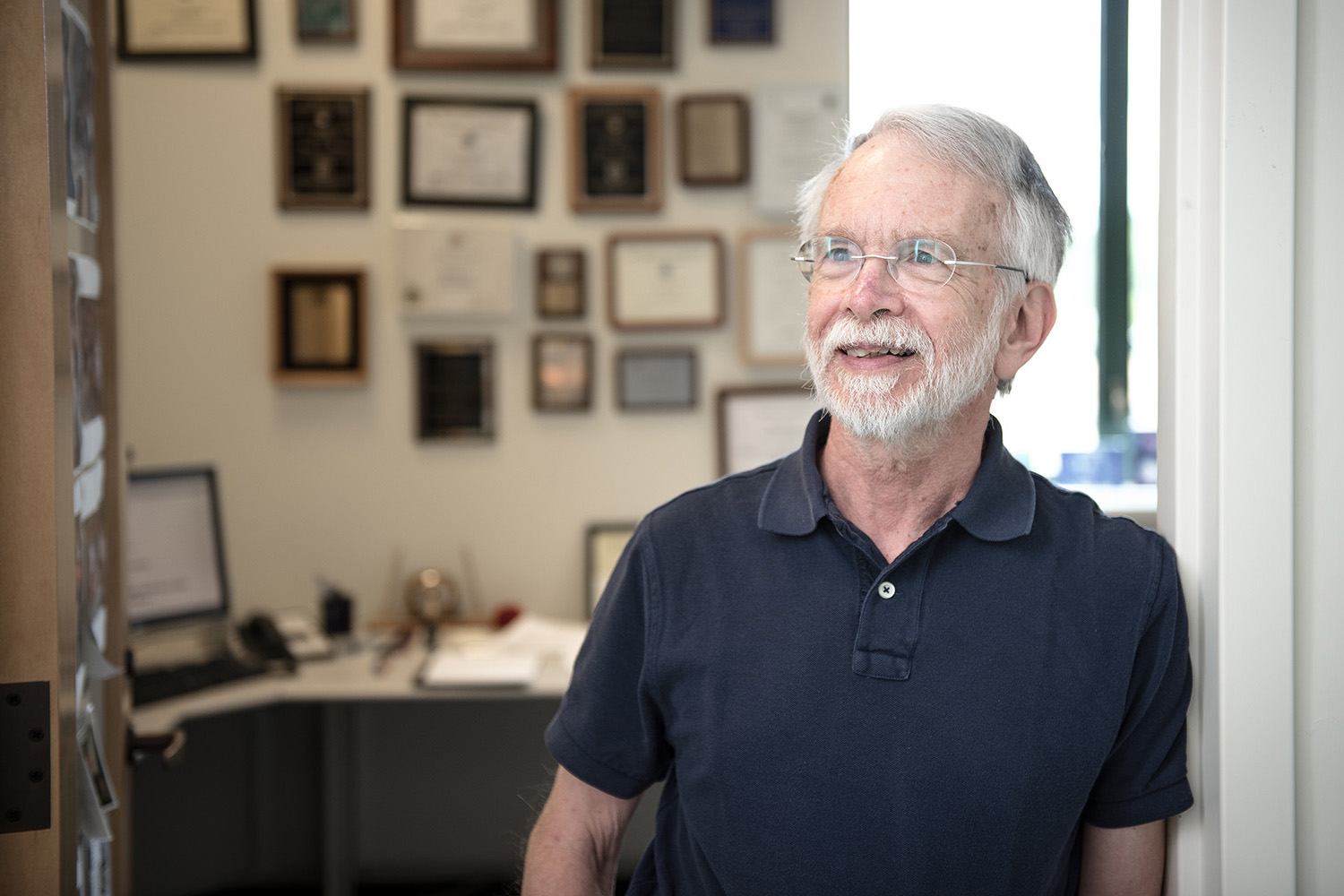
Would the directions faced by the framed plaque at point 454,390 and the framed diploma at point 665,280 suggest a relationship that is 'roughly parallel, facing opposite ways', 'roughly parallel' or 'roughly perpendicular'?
roughly parallel

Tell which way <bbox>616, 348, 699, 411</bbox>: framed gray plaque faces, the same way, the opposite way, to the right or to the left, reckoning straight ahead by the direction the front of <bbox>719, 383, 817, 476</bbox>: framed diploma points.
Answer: the same way

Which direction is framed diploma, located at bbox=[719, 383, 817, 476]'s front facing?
toward the camera

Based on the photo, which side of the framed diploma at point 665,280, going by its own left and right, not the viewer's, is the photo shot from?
front

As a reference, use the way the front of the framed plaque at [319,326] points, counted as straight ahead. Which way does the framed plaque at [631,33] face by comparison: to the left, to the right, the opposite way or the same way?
the same way

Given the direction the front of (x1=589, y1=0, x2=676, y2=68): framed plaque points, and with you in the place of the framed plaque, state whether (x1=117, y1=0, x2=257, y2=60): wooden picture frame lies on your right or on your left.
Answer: on your right

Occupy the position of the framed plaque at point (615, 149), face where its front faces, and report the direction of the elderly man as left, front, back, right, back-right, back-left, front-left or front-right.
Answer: front

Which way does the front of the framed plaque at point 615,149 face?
toward the camera

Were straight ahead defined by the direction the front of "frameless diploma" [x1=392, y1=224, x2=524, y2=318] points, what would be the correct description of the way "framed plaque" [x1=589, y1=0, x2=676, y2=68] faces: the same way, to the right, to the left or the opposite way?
the same way

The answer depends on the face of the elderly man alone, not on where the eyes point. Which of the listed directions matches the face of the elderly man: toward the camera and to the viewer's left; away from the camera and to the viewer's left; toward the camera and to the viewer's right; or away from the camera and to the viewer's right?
toward the camera and to the viewer's left

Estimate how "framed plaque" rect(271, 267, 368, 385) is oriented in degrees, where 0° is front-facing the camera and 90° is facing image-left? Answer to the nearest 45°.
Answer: approximately 0°

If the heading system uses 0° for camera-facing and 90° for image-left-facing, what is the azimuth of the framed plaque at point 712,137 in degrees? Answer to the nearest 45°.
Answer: approximately 0°

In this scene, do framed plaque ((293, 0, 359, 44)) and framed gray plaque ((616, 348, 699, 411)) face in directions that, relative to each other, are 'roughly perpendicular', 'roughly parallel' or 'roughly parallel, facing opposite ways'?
roughly parallel
